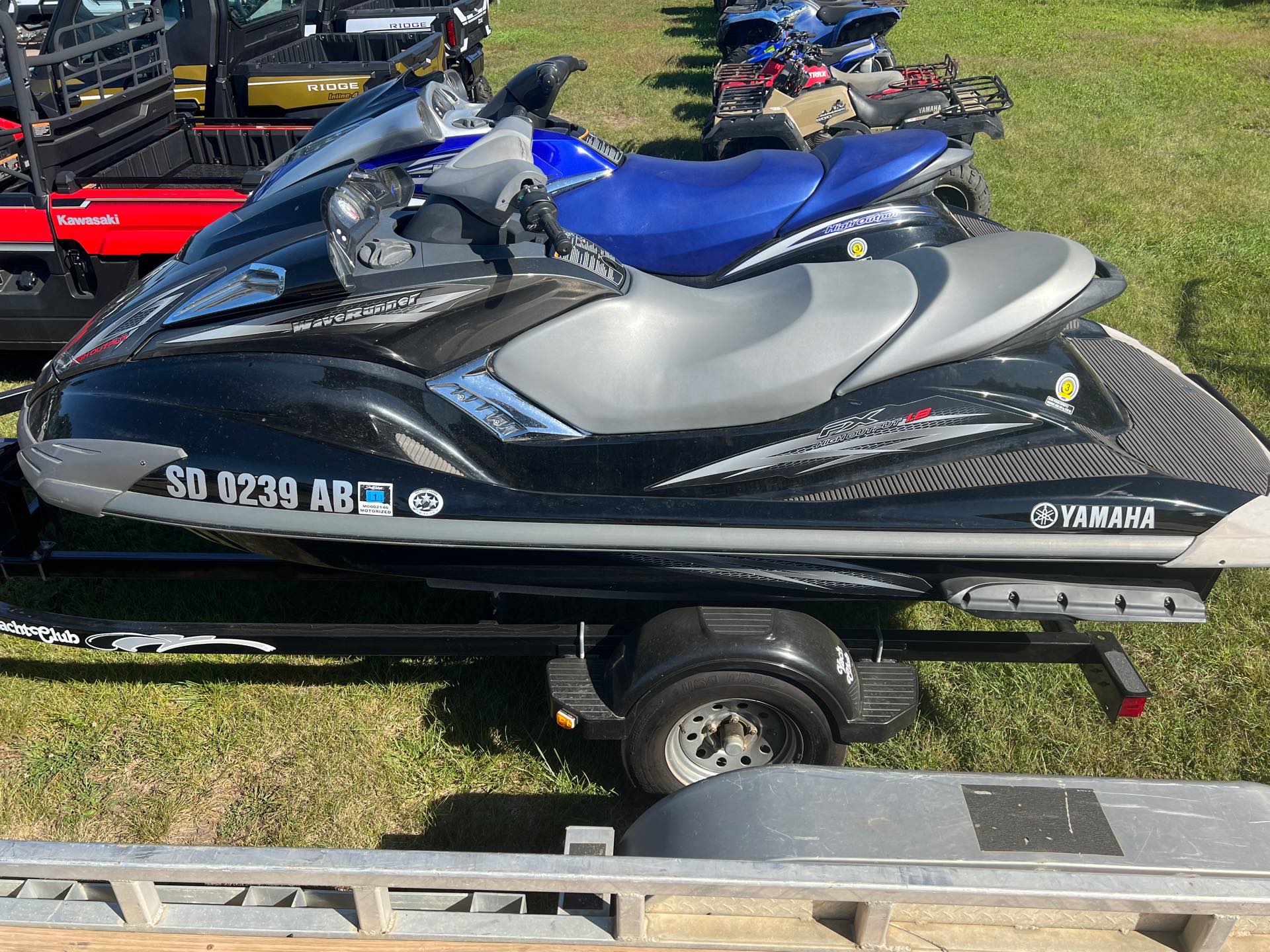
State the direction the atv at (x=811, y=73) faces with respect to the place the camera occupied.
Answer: facing to the left of the viewer

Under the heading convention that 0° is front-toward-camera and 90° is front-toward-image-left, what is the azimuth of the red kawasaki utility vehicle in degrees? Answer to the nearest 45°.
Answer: approximately 135°

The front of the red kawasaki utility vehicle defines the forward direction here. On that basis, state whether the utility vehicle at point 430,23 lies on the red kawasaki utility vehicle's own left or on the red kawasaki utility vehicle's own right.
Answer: on the red kawasaki utility vehicle's own right

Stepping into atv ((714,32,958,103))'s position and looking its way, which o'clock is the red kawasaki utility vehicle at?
The red kawasaki utility vehicle is roughly at 10 o'clock from the atv.

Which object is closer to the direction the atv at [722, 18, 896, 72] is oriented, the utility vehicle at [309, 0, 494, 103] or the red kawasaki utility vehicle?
the utility vehicle at [309, 0, 494, 103]

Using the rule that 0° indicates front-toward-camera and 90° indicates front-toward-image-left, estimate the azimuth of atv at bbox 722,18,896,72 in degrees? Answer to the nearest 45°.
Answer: approximately 90°

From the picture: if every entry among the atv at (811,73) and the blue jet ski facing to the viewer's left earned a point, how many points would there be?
2

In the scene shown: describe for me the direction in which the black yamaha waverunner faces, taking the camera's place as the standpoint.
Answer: facing to the left of the viewer

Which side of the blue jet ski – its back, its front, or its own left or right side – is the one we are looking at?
left

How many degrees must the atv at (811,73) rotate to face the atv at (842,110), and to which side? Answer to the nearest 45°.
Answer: approximately 90° to its left
